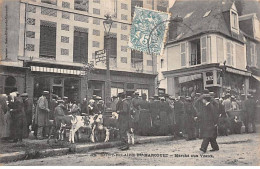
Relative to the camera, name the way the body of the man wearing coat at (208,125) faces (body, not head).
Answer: to the viewer's left
